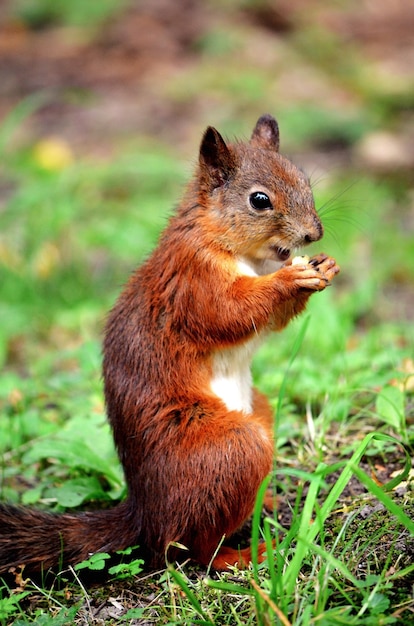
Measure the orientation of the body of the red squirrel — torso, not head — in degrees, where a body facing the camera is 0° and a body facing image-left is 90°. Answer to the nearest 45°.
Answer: approximately 270°

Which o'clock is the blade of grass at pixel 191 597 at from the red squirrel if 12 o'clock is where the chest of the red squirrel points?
The blade of grass is roughly at 3 o'clock from the red squirrel.

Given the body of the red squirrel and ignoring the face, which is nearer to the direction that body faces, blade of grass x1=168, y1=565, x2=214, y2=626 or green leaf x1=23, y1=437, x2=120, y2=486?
the blade of grass

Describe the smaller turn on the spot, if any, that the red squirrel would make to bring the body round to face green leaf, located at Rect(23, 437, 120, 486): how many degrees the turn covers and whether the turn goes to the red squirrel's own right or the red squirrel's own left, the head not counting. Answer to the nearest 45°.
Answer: approximately 135° to the red squirrel's own left

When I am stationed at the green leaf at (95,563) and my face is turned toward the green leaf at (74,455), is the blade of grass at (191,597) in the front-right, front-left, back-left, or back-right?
back-right
